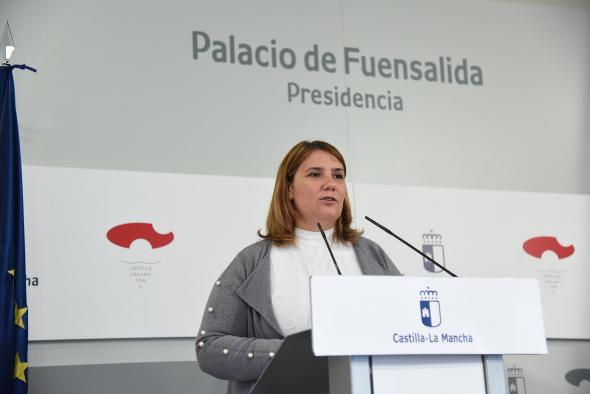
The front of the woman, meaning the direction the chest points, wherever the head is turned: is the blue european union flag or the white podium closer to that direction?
the white podium

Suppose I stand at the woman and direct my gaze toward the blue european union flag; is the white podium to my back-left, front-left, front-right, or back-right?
back-left

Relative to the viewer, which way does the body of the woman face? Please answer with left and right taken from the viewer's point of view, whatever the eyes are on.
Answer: facing the viewer and to the right of the viewer

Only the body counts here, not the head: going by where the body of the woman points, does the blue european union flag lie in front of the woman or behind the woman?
behind
